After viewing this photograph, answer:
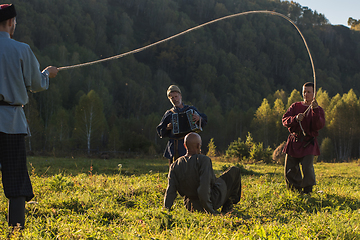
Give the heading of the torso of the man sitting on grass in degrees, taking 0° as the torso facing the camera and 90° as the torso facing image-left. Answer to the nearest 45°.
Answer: approximately 225°

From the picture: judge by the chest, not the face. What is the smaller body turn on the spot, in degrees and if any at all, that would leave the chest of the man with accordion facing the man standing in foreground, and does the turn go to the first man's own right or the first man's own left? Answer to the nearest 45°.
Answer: approximately 45° to the first man's own right

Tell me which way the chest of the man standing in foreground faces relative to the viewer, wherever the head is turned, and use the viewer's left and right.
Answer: facing away from the viewer and to the right of the viewer

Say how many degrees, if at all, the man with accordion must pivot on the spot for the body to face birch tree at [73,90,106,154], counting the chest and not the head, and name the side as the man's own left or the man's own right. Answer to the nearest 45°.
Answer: approximately 180°

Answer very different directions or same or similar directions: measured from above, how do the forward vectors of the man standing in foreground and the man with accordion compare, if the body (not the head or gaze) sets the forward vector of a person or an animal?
very different directions

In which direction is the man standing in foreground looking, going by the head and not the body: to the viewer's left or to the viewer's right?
to the viewer's right

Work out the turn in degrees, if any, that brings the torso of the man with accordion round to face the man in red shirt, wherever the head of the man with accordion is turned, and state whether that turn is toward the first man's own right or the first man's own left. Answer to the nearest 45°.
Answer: approximately 90° to the first man's own left

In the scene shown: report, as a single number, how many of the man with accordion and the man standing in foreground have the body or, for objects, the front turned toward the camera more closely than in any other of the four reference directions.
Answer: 1

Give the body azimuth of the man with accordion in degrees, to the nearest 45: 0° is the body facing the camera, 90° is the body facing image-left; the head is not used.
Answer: approximately 0°
